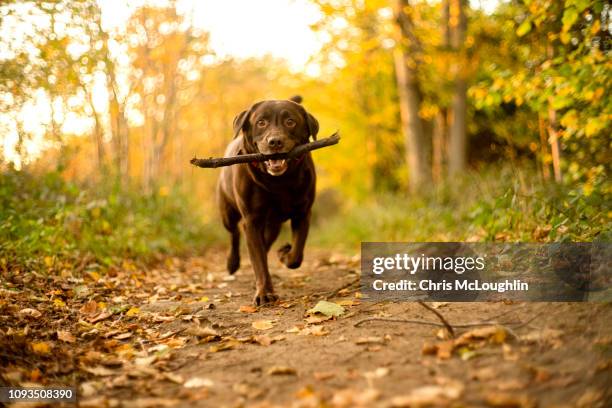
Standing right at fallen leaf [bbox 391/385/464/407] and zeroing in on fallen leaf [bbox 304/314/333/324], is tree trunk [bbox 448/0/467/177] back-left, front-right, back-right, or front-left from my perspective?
front-right

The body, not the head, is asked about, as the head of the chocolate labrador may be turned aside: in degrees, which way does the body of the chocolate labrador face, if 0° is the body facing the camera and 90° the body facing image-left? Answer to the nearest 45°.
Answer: approximately 0°

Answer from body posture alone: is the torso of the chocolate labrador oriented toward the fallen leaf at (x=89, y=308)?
no

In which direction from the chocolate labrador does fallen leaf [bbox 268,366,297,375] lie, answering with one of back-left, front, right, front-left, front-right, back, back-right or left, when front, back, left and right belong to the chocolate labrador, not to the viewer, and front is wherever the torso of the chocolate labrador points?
front

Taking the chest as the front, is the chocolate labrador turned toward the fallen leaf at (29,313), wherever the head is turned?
no

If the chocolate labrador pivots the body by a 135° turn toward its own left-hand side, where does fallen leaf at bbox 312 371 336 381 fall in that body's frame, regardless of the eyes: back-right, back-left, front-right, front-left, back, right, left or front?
back-right

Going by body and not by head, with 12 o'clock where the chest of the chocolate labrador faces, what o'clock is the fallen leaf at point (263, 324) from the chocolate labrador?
The fallen leaf is roughly at 12 o'clock from the chocolate labrador.

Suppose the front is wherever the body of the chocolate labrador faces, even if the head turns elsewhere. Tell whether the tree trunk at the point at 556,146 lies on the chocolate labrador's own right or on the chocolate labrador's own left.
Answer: on the chocolate labrador's own left

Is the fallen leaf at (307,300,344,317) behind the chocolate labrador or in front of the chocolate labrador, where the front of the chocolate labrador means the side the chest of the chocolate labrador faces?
in front

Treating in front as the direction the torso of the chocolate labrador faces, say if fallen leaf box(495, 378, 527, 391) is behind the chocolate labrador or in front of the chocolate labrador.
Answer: in front

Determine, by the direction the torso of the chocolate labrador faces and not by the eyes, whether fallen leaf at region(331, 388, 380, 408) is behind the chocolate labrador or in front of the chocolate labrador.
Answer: in front

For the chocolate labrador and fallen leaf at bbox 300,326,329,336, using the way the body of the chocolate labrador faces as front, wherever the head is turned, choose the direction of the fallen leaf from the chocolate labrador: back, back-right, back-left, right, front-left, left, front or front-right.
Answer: front

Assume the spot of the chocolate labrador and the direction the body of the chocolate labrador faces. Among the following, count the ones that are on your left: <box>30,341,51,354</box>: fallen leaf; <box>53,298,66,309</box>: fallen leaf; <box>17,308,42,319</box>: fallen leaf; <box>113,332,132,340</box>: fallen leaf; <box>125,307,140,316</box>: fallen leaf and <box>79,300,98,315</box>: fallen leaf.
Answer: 0

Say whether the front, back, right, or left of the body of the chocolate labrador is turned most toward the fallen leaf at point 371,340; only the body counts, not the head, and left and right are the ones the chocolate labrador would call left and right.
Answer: front

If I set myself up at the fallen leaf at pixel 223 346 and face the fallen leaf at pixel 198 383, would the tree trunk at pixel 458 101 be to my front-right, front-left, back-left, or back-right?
back-left

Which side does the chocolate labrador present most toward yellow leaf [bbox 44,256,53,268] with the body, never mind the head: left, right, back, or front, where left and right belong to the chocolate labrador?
right
